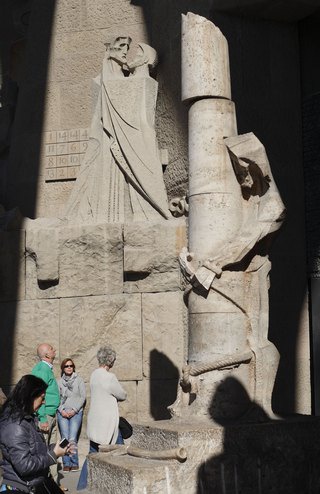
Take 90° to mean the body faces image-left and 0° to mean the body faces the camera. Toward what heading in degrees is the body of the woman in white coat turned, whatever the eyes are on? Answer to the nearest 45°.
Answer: approximately 225°

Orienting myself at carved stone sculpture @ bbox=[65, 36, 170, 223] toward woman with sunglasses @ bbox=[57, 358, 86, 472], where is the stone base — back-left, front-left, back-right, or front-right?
front-left

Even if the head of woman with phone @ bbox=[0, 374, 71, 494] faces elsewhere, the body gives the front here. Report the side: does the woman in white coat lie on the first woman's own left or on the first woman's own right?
on the first woman's own left

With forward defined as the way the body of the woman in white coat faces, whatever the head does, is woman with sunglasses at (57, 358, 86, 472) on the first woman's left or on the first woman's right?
on the first woman's left

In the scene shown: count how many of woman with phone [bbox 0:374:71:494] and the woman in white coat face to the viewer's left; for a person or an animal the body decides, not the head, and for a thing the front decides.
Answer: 0

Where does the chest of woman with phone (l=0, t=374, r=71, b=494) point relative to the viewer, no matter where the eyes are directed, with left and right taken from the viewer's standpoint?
facing to the right of the viewer

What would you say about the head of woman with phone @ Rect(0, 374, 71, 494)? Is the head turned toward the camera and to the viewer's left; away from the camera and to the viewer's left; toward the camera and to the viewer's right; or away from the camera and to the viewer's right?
away from the camera and to the viewer's right

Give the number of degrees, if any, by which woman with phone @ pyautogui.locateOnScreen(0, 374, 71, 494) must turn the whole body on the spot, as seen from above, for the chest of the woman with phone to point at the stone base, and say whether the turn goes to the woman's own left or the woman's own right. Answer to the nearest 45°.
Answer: approximately 45° to the woman's own left

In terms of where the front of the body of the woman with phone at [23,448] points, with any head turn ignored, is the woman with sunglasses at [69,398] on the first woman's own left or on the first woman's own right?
on the first woman's own left

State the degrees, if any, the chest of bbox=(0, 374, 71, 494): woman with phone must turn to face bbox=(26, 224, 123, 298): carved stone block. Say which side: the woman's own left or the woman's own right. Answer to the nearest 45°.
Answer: approximately 90° to the woman's own left
